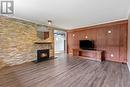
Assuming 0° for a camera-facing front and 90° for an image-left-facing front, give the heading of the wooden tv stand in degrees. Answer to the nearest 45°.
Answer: approximately 45°

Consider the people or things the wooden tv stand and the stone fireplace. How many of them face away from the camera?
0

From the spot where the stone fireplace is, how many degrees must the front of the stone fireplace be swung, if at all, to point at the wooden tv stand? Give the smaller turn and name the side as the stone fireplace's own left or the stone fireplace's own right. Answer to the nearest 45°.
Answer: approximately 45° to the stone fireplace's own left

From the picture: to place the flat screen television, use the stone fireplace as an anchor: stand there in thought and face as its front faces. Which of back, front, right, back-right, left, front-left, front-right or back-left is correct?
front-left
